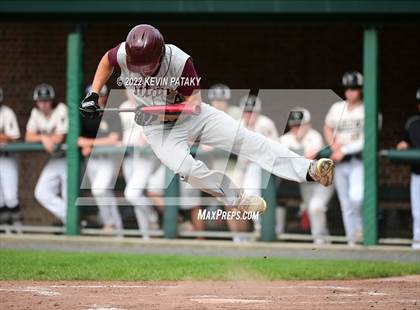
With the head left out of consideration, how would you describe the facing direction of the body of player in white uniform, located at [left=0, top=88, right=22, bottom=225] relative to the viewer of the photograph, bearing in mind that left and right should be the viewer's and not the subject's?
facing the viewer

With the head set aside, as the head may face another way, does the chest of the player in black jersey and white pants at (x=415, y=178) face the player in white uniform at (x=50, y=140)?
no

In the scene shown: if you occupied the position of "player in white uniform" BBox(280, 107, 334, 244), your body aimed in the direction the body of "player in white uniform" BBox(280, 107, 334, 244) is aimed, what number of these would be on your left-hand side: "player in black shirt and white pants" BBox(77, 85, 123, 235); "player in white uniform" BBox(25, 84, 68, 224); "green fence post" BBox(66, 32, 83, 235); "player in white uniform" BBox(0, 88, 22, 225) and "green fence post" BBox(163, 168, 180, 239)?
0

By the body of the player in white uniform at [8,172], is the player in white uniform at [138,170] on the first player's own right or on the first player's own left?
on the first player's own left

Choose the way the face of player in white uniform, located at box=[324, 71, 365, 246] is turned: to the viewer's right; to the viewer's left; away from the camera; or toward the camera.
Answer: toward the camera

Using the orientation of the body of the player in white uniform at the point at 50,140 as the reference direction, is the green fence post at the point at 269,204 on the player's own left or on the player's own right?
on the player's own left

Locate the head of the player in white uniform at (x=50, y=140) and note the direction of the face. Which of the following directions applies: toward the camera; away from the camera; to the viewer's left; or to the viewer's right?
toward the camera

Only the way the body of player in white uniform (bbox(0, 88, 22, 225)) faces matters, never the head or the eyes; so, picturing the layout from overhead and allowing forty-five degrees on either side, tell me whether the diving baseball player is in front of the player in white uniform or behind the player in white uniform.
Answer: in front

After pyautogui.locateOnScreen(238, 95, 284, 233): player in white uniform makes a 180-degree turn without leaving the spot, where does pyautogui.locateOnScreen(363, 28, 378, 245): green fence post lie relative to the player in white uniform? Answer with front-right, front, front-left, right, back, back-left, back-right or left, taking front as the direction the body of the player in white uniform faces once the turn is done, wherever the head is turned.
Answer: front-right

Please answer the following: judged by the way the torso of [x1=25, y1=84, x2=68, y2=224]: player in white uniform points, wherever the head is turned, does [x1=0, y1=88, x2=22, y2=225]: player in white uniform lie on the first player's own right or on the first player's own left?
on the first player's own right

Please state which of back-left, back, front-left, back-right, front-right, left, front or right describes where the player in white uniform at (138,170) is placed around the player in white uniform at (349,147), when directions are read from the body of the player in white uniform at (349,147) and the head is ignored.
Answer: right

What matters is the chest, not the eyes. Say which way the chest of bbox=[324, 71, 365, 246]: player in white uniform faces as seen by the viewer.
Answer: toward the camera

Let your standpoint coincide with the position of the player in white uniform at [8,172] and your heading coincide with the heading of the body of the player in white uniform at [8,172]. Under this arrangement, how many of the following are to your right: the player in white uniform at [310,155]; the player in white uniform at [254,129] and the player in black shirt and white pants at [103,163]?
0

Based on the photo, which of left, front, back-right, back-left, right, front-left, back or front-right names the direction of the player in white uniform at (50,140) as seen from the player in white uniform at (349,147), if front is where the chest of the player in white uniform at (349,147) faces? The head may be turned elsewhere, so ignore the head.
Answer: right

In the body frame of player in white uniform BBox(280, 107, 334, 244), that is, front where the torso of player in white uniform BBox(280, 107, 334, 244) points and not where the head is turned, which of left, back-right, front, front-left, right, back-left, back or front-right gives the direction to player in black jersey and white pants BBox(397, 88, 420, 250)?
back-left

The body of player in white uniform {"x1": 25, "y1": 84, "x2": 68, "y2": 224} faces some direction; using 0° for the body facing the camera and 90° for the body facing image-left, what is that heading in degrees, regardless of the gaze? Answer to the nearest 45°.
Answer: approximately 0°
